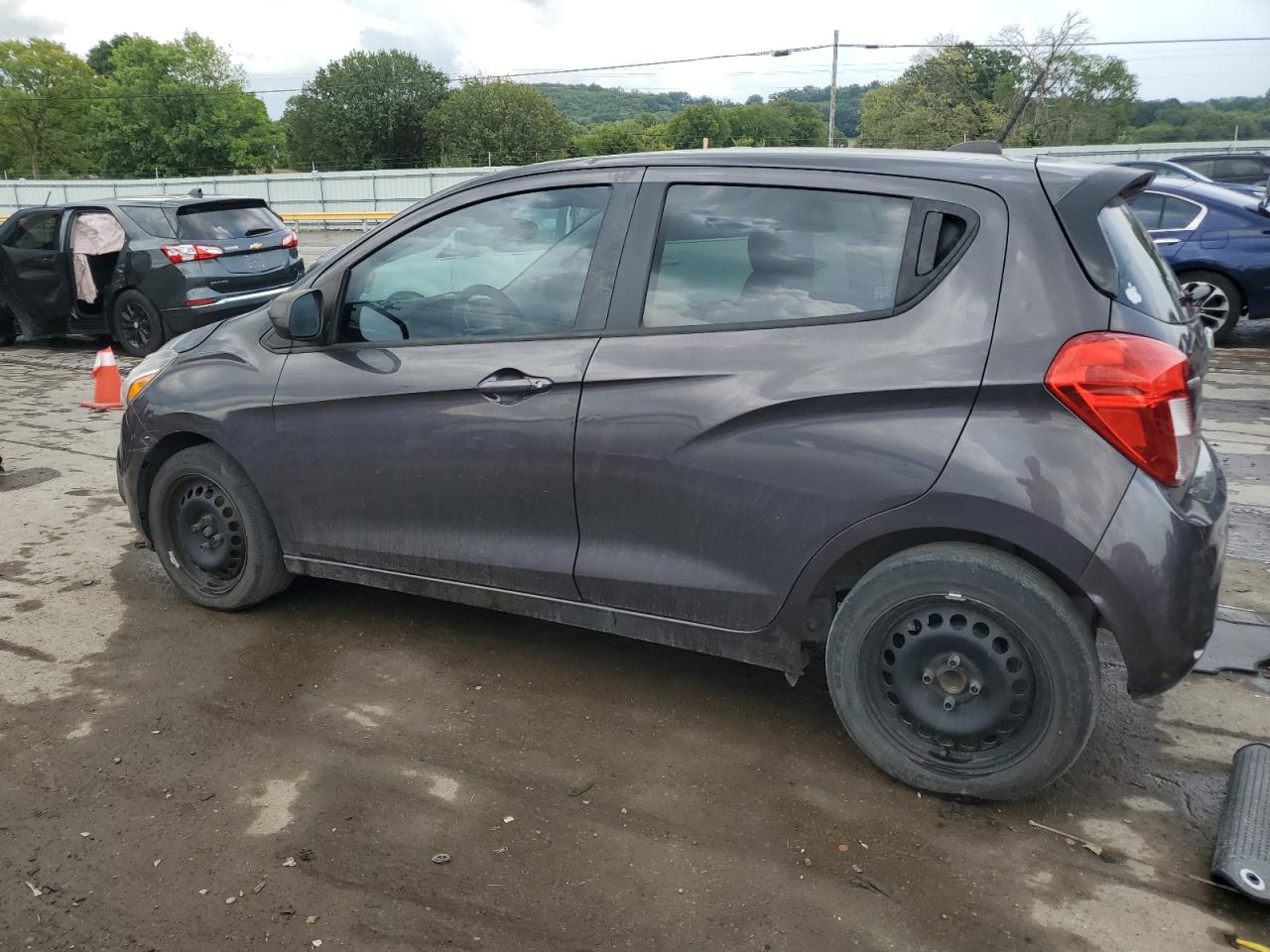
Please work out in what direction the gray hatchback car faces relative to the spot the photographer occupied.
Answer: facing away from the viewer and to the left of the viewer

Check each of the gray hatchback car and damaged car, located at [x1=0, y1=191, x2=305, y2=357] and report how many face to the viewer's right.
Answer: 0

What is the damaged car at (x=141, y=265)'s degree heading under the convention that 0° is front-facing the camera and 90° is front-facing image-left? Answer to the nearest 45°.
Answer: approximately 135°

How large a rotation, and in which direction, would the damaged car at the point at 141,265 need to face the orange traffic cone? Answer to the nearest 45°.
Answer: approximately 135° to its left

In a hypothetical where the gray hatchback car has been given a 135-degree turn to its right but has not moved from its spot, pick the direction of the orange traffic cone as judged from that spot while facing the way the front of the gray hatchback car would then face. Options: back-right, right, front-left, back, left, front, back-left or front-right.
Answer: back-left

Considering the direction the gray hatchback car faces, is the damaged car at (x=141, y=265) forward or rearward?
forward

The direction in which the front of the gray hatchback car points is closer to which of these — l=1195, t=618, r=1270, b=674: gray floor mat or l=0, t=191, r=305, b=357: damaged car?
the damaged car
